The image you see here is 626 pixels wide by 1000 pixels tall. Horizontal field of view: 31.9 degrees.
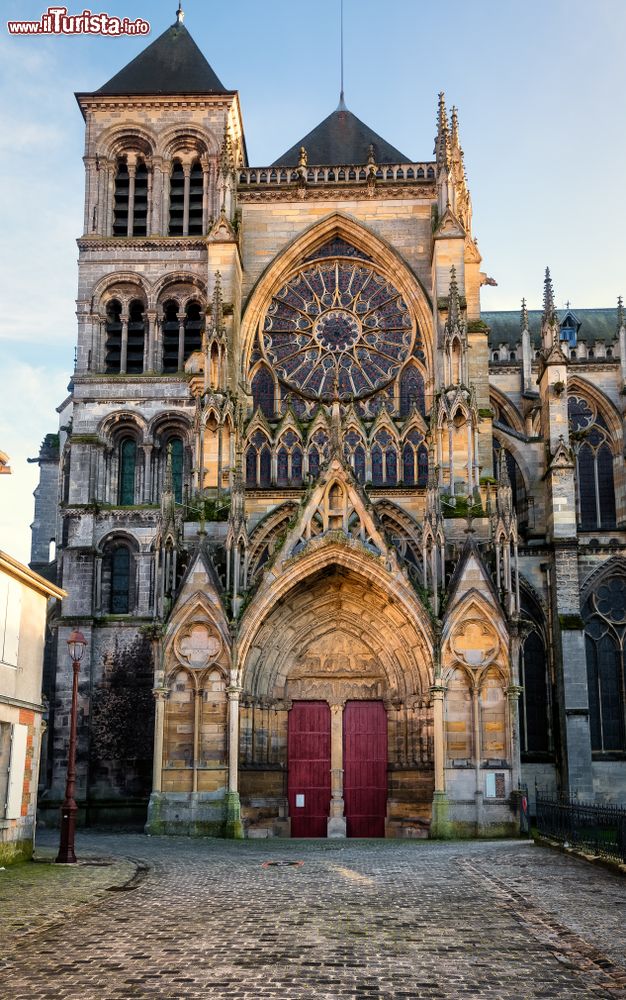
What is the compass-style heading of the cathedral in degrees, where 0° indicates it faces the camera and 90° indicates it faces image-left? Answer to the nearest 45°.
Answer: approximately 0°

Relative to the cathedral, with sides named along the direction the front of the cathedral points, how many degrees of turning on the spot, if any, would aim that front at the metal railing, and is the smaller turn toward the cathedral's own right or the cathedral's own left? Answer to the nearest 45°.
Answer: approximately 45° to the cathedral's own left
